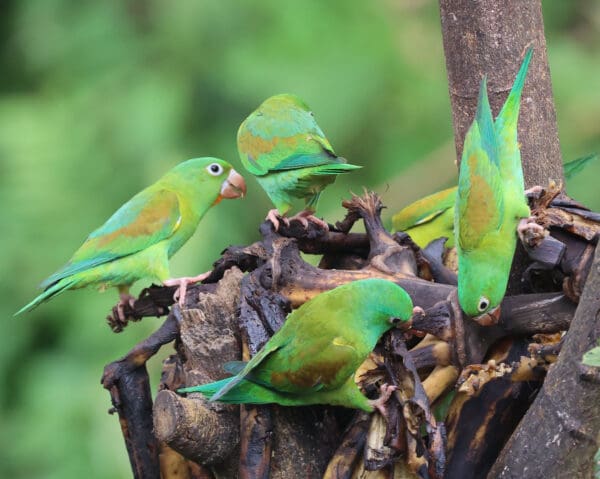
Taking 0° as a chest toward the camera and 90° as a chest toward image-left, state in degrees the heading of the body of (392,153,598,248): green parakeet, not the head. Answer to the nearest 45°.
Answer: approximately 90°

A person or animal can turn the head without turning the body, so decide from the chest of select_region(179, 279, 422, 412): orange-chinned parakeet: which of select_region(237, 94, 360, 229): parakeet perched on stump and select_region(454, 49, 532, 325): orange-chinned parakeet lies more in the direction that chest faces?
the orange-chinned parakeet

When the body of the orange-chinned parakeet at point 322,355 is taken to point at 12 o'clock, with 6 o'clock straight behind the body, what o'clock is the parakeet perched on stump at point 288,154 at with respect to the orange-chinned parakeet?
The parakeet perched on stump is roughly at 9 o'clock from the orange-chinned parakeet.

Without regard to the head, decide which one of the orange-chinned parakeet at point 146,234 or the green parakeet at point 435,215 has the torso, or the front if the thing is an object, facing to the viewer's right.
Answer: the orange-chinned parakeet

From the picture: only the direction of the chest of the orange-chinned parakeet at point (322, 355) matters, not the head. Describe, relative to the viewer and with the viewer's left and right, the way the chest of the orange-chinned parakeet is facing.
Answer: facing to the right of the viewer

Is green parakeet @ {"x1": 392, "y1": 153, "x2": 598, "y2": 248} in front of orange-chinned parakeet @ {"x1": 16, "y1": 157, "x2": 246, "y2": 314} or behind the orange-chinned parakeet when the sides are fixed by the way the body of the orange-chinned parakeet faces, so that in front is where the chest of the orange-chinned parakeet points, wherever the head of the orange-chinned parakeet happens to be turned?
in front

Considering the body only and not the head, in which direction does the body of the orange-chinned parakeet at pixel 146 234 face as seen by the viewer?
to the viewer's right

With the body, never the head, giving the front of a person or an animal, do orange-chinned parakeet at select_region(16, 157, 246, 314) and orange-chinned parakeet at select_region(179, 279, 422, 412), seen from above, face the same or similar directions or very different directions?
same or similar directions

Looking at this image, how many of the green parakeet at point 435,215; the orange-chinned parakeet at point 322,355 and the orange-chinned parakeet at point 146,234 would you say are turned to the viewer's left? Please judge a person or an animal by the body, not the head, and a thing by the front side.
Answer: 1

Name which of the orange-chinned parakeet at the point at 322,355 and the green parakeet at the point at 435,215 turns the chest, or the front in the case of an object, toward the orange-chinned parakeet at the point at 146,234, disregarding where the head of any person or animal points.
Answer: the green parakeet
